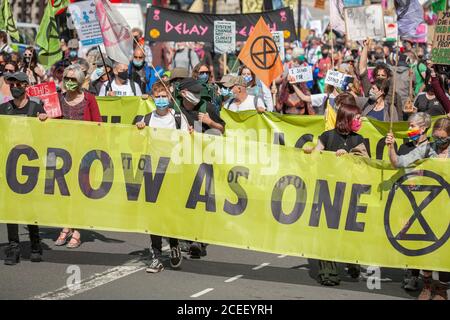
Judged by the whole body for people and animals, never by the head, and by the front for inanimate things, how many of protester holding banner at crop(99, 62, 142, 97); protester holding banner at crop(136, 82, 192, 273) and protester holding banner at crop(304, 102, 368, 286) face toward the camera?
3

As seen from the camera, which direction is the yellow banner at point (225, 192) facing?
toward the camera

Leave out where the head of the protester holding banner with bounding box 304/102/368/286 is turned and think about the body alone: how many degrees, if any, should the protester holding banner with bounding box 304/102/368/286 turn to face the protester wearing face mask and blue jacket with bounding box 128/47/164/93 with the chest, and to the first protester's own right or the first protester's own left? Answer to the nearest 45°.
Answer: approximately 135° to the first protester's own right

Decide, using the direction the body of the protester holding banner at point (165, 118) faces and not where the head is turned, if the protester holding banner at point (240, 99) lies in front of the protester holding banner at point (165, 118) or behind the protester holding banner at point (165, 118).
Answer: behind

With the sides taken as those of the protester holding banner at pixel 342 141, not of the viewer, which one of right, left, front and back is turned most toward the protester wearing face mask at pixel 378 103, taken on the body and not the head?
back

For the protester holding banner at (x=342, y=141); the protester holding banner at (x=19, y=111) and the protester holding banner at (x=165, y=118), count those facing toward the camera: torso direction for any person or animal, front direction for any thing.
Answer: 3

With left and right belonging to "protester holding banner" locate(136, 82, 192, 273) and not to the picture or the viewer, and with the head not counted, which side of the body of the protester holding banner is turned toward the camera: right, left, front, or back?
front

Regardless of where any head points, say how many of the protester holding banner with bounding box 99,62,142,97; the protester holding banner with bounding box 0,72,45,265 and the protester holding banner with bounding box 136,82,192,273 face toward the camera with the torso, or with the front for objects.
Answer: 3

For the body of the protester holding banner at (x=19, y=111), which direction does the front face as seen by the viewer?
toward the camera

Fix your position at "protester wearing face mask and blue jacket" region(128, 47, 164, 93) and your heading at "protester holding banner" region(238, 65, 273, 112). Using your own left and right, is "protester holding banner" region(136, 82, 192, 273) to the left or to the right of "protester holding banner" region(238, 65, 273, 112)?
right
